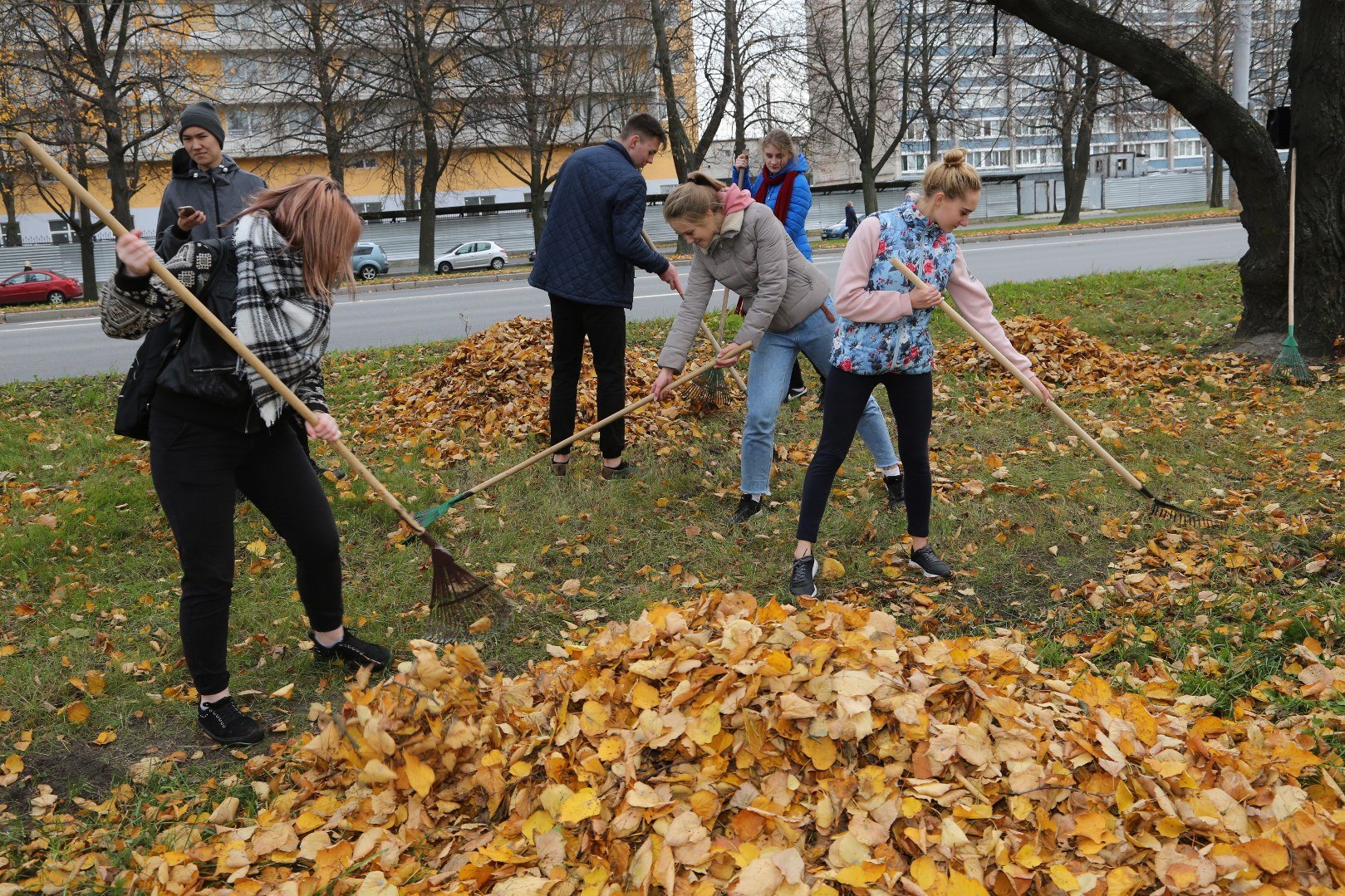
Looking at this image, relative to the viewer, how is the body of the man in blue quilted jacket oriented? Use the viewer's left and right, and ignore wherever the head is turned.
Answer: facing away from the viewer and to the right of the viewer

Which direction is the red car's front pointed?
to the viewer's left

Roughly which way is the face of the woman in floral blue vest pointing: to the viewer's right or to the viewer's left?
to the viewer's right

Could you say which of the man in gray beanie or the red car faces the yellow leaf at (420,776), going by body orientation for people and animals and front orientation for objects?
the man in gray beanie

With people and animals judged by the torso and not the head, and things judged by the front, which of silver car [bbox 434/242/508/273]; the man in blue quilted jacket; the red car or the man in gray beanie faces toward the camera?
the man in gray beanie

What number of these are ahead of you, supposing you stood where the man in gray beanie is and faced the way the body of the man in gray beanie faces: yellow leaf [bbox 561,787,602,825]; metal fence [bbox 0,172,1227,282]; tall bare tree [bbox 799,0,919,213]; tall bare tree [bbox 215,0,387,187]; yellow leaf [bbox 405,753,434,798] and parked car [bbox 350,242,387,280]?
2

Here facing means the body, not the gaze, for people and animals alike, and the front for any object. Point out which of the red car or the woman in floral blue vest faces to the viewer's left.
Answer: the red car
